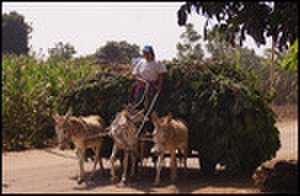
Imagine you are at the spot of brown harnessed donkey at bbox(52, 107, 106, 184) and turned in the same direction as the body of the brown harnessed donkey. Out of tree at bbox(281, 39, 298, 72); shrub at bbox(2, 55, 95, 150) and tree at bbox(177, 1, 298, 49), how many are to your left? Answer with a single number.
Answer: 2

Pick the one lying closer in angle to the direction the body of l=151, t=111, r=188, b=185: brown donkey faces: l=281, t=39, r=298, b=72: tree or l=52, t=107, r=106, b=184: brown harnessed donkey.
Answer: the brown harnessed donkey

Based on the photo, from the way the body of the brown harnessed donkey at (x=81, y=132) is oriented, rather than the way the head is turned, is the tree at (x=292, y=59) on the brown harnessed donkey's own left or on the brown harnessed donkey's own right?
on the brown harnessed donkey's own left

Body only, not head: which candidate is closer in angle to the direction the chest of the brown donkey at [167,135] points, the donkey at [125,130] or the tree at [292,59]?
the donkey

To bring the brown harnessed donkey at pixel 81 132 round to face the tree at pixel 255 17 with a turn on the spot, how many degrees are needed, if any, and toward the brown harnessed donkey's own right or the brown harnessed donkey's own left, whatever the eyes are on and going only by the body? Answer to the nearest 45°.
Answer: approximately 90° to the brown harnessed donkey's own left

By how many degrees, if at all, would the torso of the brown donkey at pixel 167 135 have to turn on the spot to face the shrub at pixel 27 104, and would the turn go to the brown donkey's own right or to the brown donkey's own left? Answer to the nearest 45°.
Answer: approximately 90° to the brown donkey's own right

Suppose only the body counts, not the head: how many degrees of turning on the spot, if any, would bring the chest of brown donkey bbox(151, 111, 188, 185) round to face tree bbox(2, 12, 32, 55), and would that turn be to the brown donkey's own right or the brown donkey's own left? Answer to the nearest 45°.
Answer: approximately 90° to the brown donkey's own right

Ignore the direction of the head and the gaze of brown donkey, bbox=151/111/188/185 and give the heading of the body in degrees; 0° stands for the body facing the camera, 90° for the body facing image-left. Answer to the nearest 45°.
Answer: approximately 45°

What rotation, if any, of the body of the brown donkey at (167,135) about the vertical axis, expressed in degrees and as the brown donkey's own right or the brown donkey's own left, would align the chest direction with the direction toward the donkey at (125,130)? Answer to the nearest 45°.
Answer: approximately 45° to the brown donkey's own right

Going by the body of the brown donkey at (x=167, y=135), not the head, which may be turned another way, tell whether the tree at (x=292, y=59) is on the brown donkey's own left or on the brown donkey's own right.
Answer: on the brown donkey's own left

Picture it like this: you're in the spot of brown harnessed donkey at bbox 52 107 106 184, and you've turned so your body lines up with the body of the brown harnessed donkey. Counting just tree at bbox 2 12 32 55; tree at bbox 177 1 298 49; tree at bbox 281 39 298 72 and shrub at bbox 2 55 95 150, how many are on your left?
2

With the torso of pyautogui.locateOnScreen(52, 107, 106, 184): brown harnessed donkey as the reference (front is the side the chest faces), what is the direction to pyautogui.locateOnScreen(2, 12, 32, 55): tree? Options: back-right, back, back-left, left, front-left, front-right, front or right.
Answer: back-right

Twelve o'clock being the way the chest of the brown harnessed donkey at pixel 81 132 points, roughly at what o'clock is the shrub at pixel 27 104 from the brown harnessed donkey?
The shrub is roughly at 4 o'clock from the brown harnessed donkey.

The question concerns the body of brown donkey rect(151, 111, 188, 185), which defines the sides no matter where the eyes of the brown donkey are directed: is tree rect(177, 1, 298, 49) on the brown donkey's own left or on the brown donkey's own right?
on the brown donkey's own left
